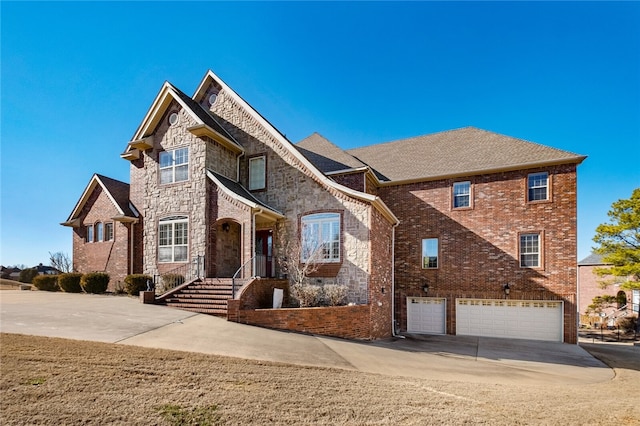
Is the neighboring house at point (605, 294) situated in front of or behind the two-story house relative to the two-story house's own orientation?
behind

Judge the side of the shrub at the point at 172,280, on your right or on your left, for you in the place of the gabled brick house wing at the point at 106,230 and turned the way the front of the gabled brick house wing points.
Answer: on your left

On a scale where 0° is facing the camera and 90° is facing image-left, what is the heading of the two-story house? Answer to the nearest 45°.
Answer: approximately 45°

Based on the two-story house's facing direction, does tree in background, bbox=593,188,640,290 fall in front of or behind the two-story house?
behind

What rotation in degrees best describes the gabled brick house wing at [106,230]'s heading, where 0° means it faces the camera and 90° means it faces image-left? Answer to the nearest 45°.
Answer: approximately 45°
